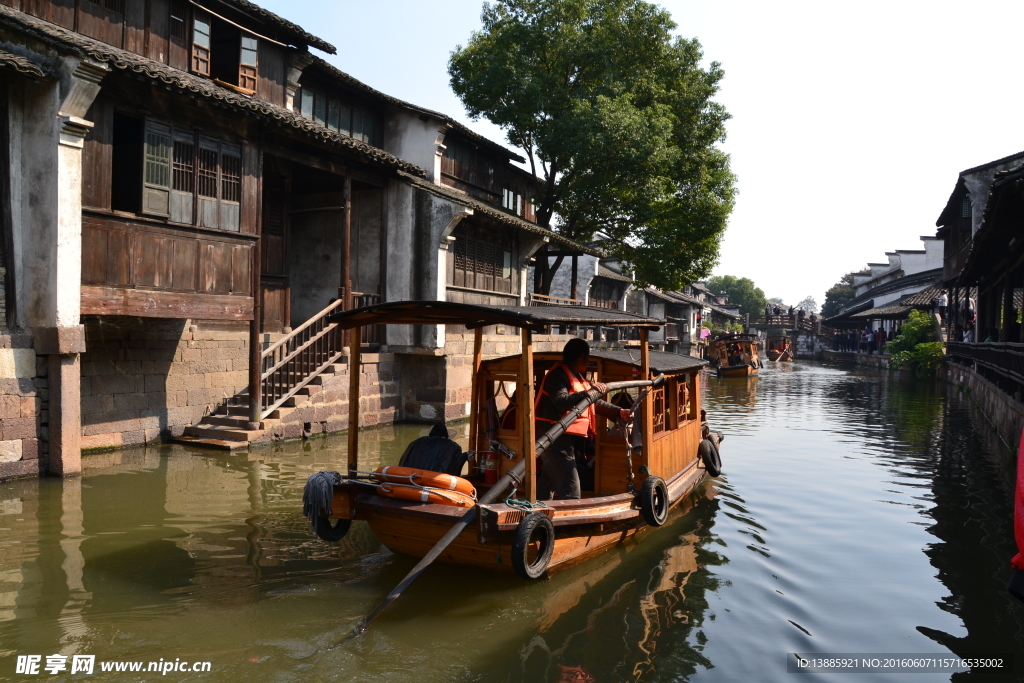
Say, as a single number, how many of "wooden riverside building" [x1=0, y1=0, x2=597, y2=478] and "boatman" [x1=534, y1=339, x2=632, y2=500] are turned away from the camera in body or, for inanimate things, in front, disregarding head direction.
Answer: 0

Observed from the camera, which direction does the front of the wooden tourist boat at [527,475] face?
facing away from the viewer and to the right of the viewer

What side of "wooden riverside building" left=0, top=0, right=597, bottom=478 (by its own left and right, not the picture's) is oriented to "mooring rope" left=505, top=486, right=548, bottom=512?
front

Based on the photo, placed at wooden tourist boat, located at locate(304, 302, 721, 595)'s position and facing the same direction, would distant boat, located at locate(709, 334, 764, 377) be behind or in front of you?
in front

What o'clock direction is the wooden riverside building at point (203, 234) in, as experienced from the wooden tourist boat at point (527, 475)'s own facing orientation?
The wooden riverside building is roughly at 9 o'clock from the wooden tourist boat.
